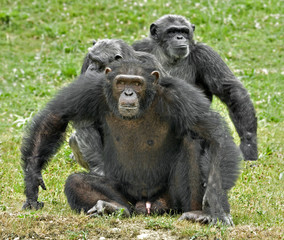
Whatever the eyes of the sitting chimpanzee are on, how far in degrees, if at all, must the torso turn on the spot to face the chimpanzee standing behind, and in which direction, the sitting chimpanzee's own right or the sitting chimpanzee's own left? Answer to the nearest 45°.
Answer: approximately 180°

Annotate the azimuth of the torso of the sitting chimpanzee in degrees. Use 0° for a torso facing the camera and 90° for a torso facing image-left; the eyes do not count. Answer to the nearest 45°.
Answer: approximately 0°

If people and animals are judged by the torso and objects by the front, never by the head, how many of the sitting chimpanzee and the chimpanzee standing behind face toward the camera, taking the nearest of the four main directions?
2

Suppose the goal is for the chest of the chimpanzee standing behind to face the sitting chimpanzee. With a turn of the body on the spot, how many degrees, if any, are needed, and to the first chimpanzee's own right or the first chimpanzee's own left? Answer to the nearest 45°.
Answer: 0° — it already faces it
